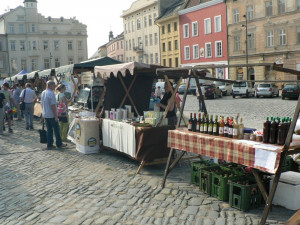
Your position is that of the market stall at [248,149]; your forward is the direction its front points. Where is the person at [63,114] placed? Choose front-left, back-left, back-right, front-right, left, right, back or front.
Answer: right

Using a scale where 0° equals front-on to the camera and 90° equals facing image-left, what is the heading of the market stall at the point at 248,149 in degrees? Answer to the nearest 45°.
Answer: approximately 45°

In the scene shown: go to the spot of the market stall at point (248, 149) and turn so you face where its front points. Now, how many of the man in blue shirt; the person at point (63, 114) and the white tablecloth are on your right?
3
